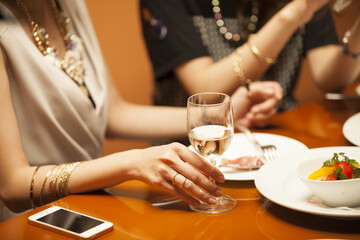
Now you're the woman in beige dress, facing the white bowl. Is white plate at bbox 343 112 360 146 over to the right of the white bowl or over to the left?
left

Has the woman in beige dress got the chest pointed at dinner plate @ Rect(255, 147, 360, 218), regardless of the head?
yes

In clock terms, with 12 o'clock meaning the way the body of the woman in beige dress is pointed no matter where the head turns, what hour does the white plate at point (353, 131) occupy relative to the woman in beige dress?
The white plate is roughly at 11 o'clock from the woman in beige dress.

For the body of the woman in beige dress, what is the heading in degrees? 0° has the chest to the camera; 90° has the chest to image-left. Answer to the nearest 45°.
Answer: approximately 315°
